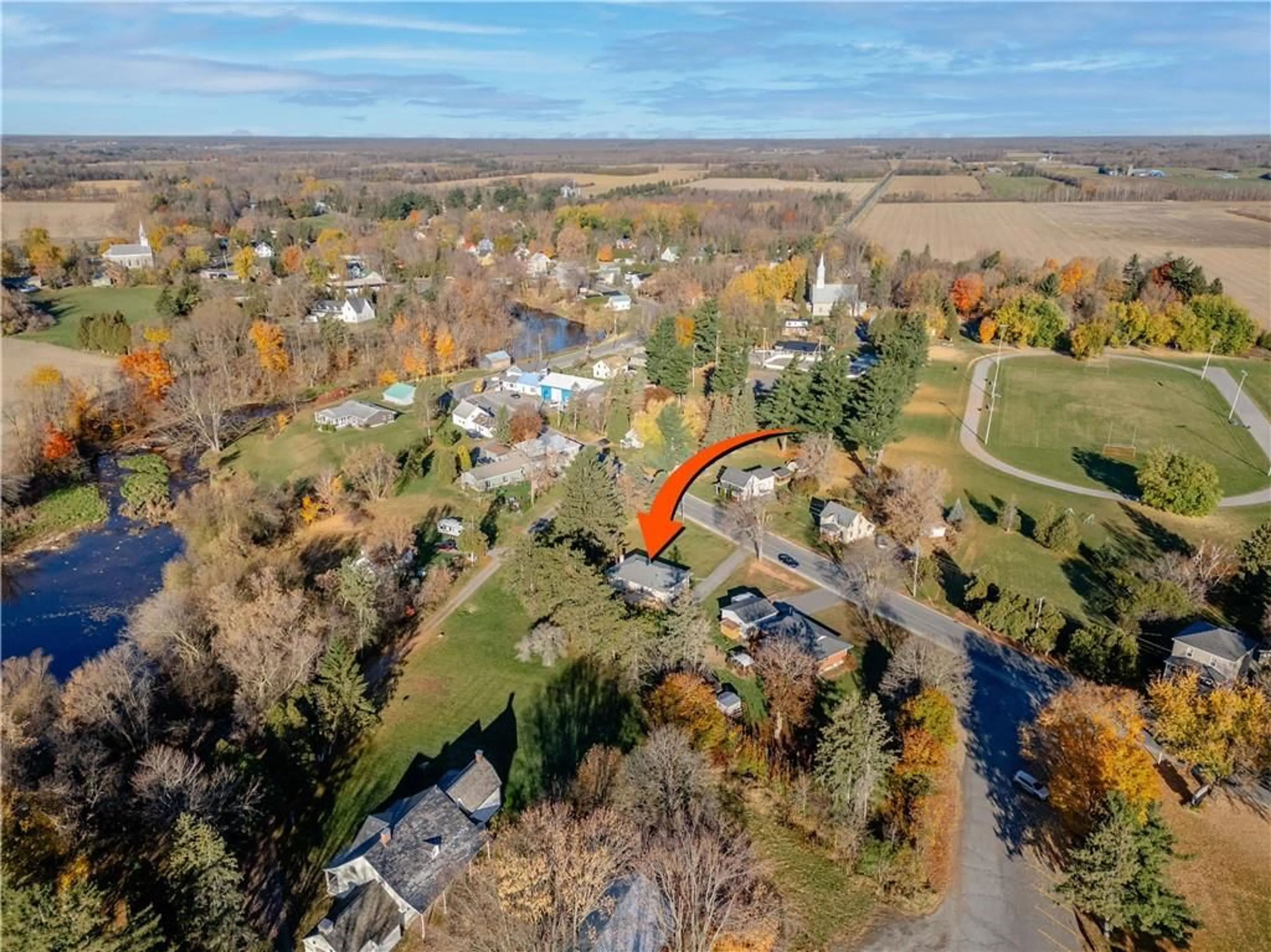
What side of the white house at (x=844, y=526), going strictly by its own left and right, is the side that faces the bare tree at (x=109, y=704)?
front

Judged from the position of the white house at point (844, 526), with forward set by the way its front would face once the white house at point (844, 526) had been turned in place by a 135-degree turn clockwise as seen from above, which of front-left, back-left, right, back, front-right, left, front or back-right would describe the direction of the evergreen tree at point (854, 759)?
back

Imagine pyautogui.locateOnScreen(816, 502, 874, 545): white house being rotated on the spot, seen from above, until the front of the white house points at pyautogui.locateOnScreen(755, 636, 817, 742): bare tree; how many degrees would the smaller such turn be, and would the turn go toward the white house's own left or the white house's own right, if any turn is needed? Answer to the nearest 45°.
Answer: approximately 45° to the white house's own left

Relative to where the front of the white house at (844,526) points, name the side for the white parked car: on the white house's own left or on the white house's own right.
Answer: on the white house's own left

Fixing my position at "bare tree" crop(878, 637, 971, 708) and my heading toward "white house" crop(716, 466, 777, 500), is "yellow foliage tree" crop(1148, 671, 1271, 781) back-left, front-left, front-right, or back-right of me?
back-right

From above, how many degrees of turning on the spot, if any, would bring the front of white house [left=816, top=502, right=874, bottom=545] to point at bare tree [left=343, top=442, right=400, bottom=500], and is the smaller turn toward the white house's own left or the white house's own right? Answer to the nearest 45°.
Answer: approximately 45° to the white house's own right

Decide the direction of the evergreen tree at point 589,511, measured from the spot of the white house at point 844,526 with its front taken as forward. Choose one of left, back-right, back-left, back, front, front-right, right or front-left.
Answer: front

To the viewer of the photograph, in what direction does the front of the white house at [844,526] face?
facing the viewer and to the left of the viewer

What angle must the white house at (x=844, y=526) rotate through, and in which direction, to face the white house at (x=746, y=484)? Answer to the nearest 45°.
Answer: approximately 90° to its right

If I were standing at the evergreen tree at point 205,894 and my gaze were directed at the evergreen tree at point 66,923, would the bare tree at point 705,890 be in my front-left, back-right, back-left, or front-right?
back-left

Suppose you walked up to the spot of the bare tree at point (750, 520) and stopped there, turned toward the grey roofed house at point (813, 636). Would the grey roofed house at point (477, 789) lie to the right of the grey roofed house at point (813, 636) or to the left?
right

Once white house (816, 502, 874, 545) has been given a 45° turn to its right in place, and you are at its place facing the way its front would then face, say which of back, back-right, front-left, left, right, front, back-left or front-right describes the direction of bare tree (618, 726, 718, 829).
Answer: left

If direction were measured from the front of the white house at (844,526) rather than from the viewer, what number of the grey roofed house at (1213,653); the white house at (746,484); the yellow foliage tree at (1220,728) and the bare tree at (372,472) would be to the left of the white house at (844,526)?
2

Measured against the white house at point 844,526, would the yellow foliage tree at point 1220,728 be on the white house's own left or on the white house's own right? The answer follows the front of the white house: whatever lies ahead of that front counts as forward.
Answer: on the white house's own left

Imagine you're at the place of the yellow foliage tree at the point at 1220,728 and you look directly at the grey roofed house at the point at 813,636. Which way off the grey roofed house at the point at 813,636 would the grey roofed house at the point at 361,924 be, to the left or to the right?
left

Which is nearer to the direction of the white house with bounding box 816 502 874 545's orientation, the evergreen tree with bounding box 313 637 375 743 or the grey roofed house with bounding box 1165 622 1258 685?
the evergreen tree

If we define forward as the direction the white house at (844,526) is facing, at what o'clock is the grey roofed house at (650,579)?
The grey roofed house is roughly at 12 o'clock from the white house.

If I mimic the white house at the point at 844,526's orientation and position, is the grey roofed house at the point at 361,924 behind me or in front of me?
in front

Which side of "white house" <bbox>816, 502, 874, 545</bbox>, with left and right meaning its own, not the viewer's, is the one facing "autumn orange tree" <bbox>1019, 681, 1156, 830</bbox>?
left
